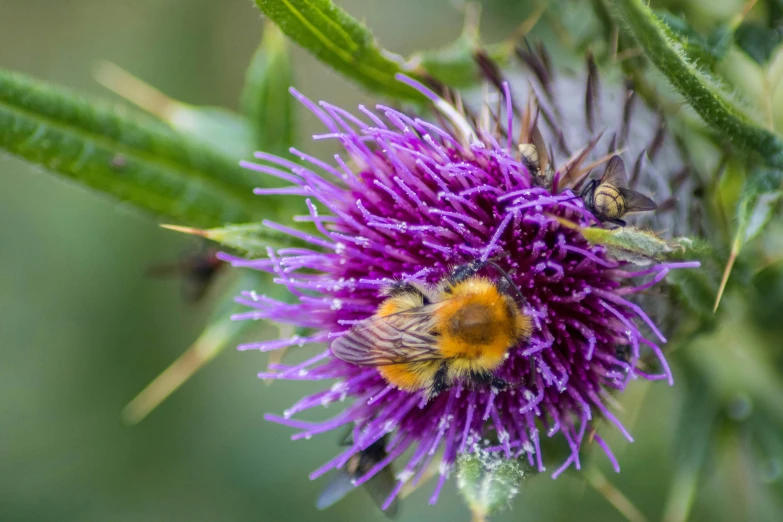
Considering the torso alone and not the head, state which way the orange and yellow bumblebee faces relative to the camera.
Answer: to the viewer's right
